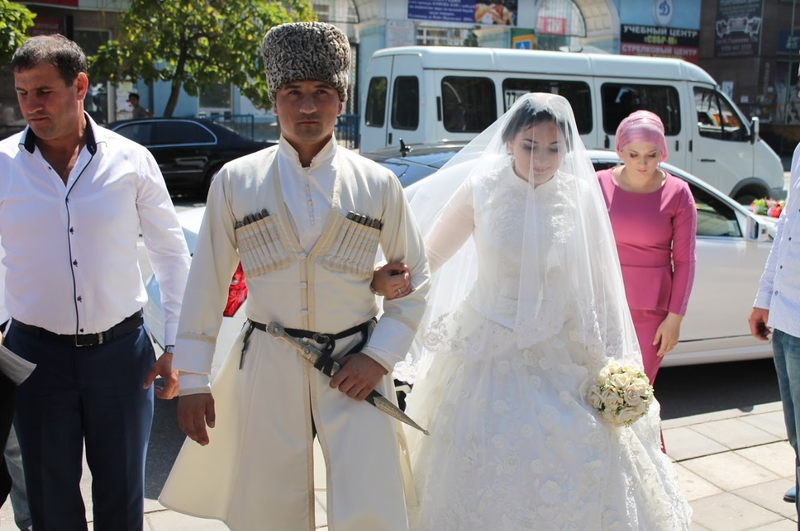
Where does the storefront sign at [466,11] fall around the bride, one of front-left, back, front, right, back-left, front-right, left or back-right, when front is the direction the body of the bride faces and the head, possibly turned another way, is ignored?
back

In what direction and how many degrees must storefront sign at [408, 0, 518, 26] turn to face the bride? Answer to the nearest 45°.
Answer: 0° — it already faces them

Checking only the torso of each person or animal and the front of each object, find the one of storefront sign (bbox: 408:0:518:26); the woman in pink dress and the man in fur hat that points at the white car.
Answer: the storefront sign

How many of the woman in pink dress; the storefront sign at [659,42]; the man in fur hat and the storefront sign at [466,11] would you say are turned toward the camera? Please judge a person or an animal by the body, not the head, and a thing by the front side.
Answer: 4

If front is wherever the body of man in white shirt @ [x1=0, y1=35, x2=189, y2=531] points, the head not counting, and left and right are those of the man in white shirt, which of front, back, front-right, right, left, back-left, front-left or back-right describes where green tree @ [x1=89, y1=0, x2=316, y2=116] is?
back

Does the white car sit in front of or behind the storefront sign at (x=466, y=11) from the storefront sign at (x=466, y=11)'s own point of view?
in front

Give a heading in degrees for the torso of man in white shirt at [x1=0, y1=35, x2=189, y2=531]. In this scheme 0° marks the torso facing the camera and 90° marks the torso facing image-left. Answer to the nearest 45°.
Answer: approximately 0°

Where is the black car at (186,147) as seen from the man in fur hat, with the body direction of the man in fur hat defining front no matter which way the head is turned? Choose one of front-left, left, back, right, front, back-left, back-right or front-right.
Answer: back

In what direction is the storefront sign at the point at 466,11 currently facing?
toward the camera

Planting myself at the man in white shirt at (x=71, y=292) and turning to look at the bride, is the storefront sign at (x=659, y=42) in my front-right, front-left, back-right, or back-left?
front-left

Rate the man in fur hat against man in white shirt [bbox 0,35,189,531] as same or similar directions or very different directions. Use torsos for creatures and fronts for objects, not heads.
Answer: same or similar directions

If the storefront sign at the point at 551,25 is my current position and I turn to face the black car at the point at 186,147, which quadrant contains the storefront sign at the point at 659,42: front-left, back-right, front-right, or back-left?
back-left

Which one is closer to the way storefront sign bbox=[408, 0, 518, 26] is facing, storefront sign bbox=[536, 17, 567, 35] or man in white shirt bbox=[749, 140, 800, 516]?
the man in white shirt

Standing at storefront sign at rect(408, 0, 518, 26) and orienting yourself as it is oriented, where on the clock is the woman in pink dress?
The woman in pink dress is roughly at 12 o'clock from the storefront sign.

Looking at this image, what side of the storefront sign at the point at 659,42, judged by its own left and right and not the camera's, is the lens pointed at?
front

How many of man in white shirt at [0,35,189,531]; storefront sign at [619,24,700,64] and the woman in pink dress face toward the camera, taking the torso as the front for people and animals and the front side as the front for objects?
3

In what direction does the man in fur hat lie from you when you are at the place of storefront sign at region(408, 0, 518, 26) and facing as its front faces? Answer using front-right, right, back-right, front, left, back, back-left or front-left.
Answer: front
